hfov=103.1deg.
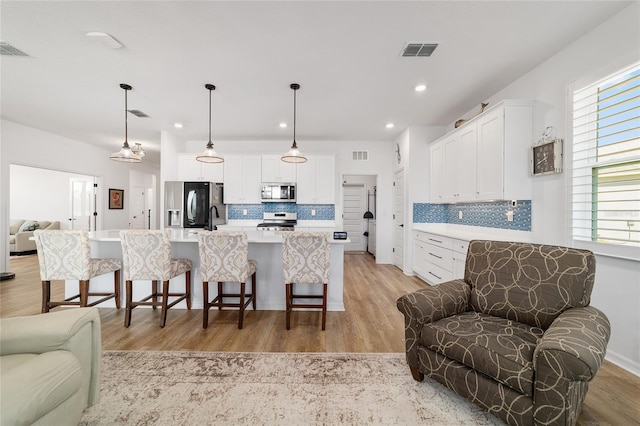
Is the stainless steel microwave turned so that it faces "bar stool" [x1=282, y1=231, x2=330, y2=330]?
yes

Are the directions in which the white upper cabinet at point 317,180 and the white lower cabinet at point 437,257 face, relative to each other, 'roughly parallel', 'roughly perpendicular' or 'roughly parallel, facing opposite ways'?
roughly perpendicular

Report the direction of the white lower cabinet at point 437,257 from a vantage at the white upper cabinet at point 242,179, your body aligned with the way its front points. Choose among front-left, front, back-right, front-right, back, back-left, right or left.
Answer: front-left

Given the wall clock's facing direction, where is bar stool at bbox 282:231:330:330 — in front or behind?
in front

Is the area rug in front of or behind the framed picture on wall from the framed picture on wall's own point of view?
in front

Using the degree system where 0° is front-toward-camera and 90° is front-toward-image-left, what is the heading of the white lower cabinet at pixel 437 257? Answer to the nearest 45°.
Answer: approximately 45°

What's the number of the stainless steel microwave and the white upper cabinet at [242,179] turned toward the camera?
2

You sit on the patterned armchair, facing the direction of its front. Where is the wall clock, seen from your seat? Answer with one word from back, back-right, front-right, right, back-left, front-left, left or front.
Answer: back-right

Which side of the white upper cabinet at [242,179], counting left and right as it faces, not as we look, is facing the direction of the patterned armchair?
front

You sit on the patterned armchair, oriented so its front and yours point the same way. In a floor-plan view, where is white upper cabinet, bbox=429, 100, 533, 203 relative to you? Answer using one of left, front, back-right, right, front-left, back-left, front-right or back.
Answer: back-right

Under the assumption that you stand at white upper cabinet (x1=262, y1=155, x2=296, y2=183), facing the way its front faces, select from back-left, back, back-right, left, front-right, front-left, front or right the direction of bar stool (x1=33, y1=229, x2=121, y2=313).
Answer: front-right

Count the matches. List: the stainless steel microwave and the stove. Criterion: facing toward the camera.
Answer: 2
